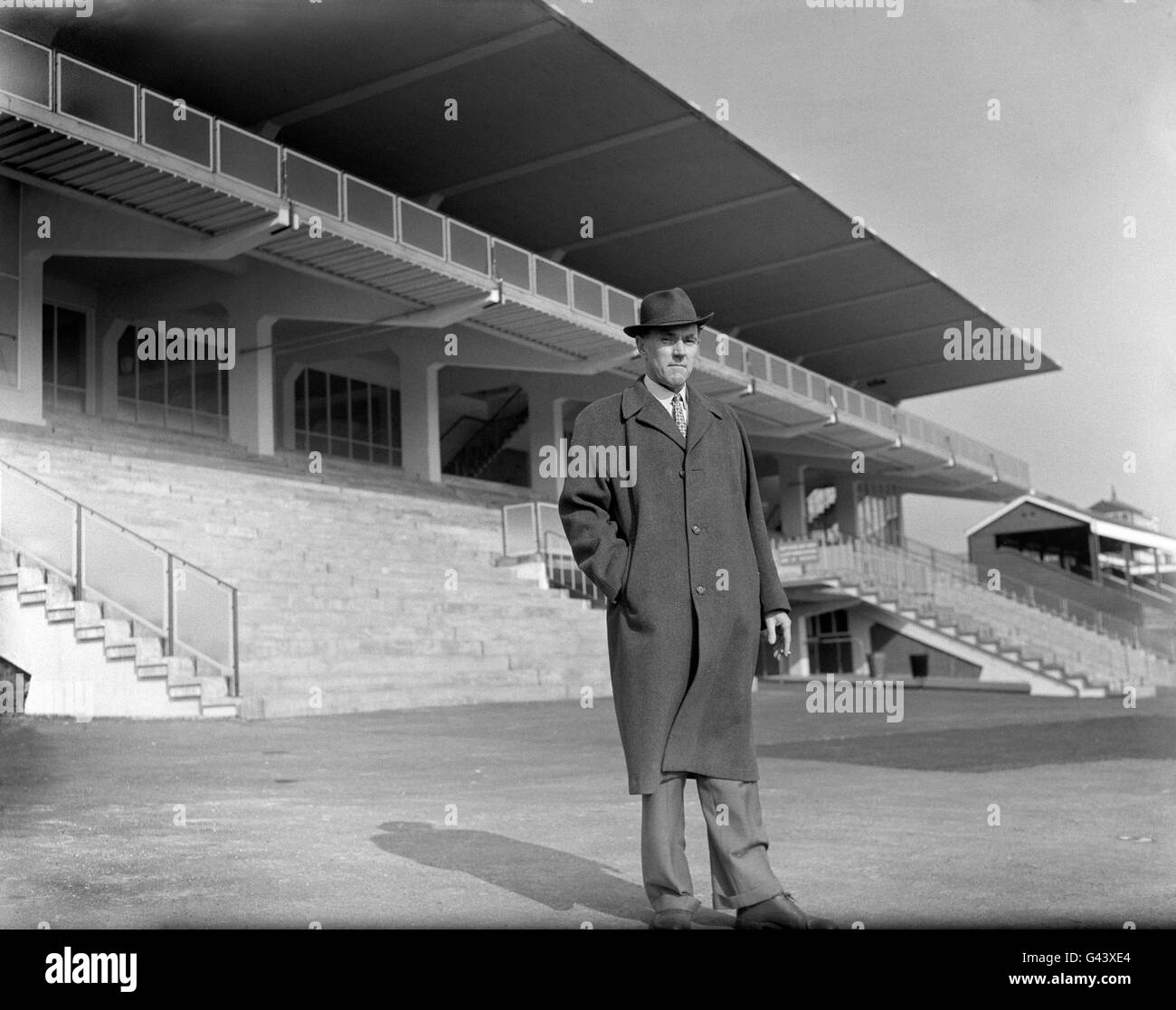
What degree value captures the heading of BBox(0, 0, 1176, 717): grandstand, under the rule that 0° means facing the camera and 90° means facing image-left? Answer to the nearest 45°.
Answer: approximately 315°

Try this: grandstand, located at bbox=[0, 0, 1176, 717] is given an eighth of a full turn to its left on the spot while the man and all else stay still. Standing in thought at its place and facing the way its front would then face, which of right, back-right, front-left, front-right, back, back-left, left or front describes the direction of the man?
right
